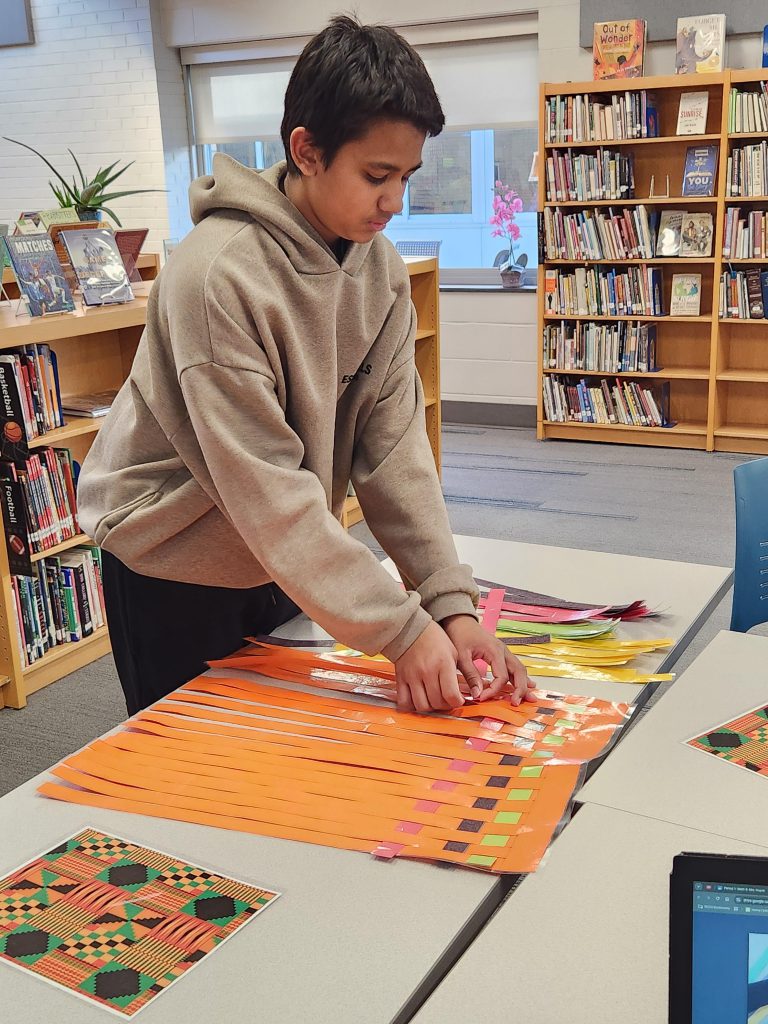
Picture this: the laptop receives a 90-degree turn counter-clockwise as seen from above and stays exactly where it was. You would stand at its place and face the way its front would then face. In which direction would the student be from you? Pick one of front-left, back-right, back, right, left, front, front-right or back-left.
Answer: back-left

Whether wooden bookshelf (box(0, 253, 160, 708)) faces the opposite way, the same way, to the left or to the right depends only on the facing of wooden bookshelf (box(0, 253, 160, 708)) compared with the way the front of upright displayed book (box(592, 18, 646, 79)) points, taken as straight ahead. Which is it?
to the left

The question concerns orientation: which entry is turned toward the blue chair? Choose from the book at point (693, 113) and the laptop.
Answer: the book

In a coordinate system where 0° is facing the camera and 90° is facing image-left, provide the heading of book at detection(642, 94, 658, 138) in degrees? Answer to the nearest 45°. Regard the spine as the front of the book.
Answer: approximately 0°

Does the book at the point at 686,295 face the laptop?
yes

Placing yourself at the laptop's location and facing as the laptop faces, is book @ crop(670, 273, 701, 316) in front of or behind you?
behind

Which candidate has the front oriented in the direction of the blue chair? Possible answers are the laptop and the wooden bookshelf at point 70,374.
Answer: the wooden bookshelf
